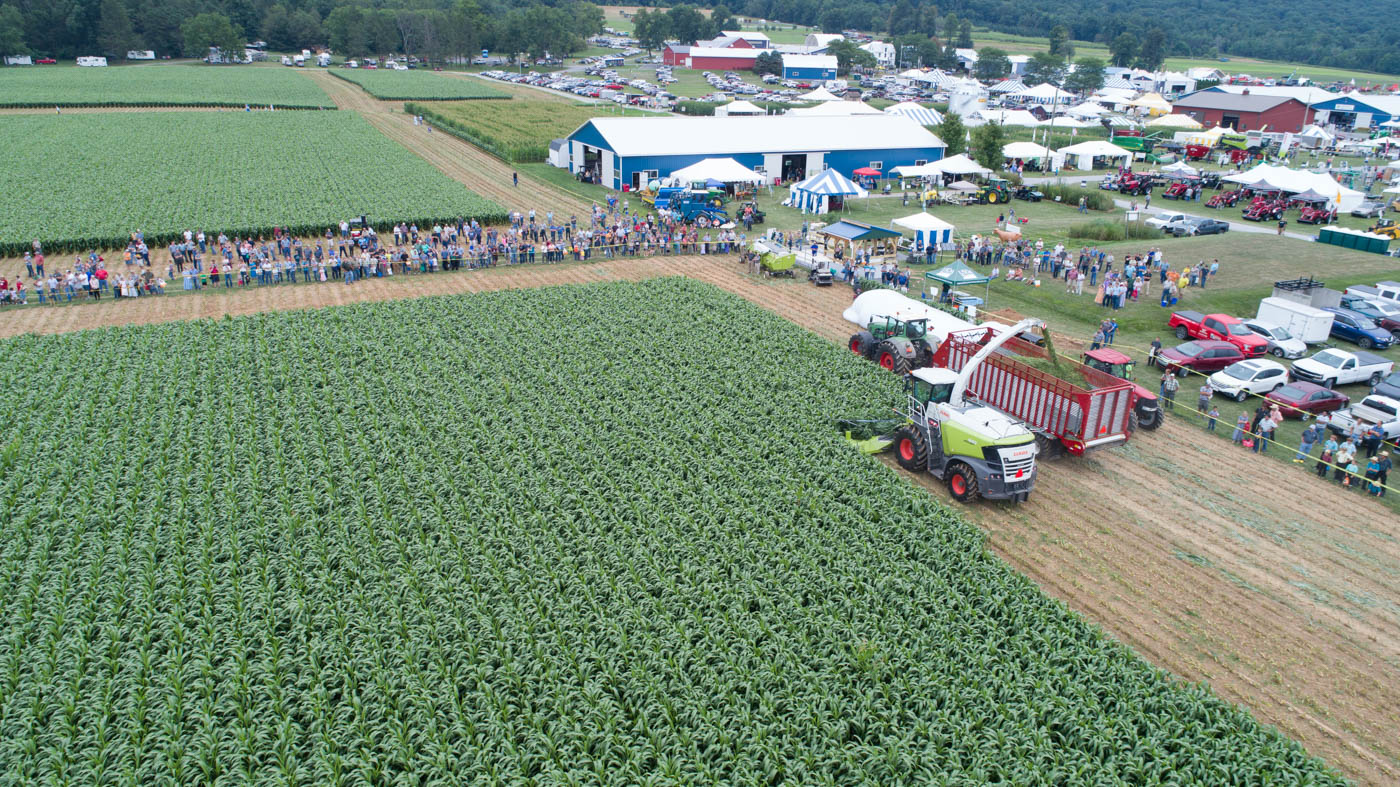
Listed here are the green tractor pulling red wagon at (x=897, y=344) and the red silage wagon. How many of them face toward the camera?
0

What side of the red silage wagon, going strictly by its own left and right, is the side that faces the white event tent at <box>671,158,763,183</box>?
front

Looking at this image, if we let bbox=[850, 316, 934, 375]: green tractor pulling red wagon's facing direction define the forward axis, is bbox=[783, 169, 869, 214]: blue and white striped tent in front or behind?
in front

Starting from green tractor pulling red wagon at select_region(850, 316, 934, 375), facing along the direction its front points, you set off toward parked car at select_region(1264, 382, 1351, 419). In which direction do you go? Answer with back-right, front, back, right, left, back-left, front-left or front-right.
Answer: back-right
